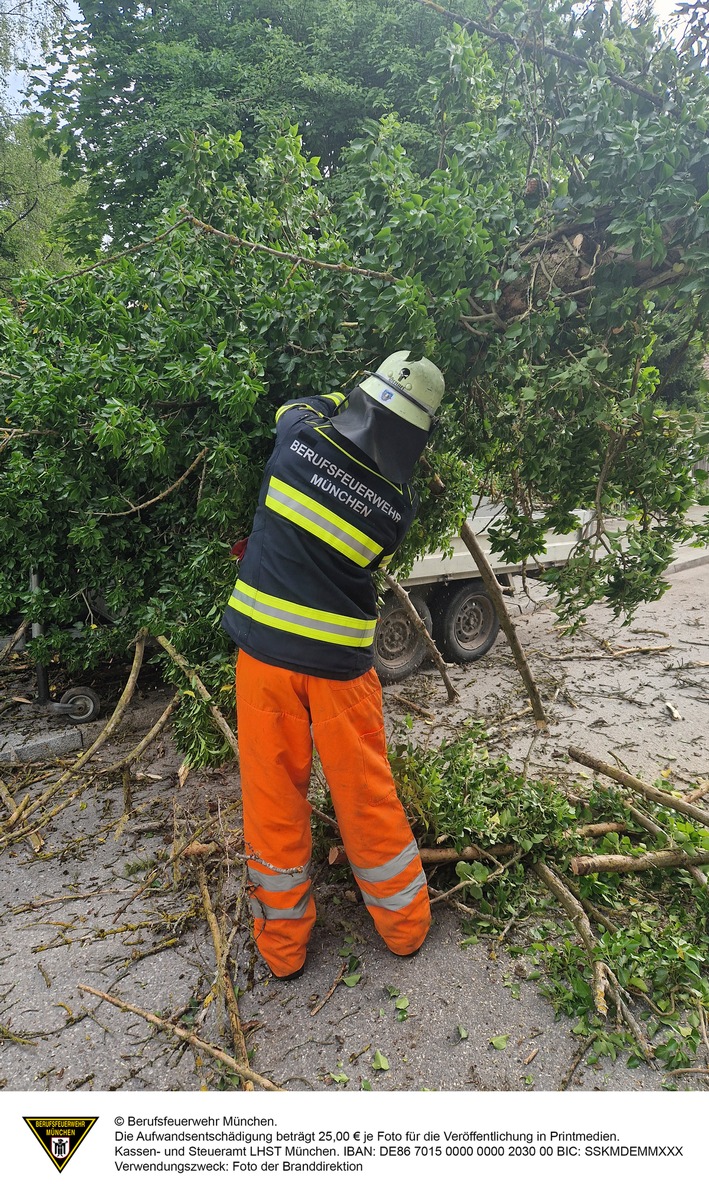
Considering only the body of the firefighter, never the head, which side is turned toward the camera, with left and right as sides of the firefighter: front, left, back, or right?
back

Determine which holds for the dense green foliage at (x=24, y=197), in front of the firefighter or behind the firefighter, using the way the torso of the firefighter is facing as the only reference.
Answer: in front

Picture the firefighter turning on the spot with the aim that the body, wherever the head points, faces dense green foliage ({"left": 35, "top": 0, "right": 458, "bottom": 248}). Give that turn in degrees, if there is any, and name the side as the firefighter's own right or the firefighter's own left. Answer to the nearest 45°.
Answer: approximately 45° to the firefighter's own left

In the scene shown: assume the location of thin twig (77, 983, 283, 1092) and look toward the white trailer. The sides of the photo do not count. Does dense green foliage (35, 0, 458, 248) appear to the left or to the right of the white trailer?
left

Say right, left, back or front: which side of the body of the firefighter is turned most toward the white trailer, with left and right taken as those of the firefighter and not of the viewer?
front
